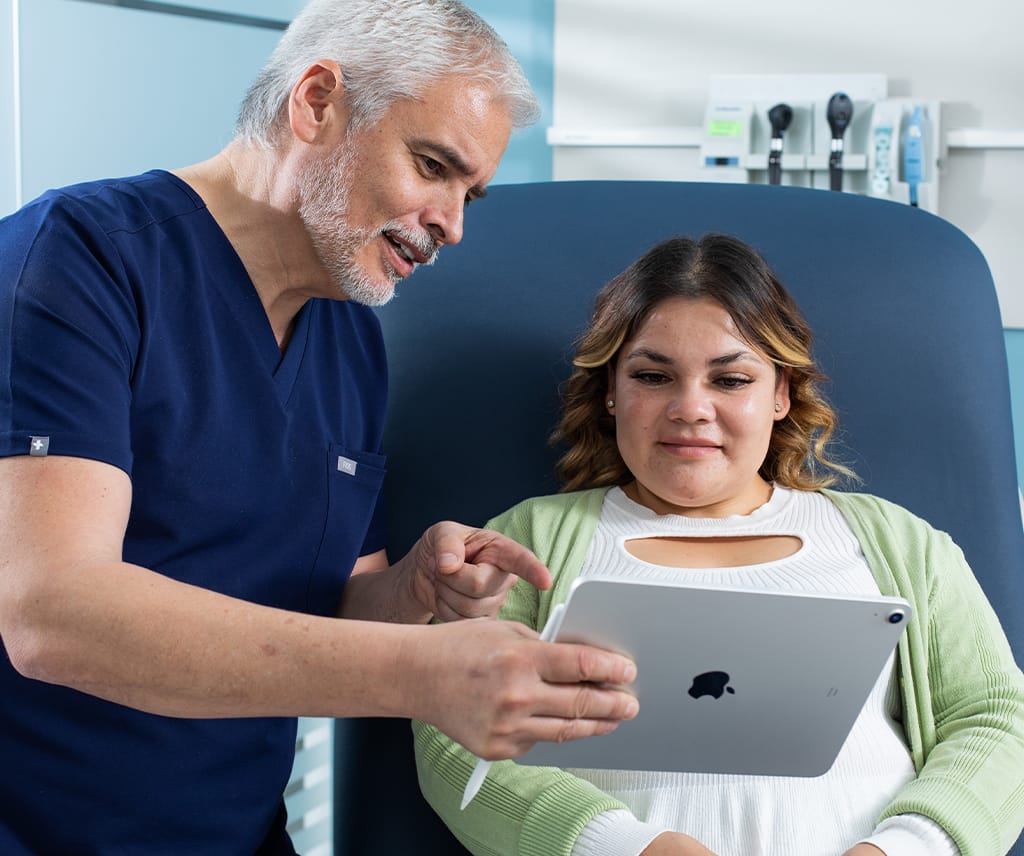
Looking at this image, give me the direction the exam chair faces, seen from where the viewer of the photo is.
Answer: facing the viewer

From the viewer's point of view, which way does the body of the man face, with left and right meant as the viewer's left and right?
facing the viewer and to the right of the viewer

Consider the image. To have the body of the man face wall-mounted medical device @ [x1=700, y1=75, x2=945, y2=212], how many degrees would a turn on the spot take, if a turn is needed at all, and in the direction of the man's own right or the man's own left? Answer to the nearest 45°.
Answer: approximately 90° to the man's own left

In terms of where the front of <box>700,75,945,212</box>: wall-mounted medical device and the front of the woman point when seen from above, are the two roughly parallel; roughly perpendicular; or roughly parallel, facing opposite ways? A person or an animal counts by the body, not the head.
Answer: roughly parallel

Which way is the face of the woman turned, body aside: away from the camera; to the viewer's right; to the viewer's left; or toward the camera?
toward the camera

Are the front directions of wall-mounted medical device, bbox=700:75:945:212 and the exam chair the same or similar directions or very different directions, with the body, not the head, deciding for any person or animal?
same or similar directions

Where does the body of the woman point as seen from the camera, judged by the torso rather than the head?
toward the camera

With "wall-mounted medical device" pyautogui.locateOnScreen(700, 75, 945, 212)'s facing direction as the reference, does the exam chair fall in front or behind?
in front

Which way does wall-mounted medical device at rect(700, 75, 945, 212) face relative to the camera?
toward the camera

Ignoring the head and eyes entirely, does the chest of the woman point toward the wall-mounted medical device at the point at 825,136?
no

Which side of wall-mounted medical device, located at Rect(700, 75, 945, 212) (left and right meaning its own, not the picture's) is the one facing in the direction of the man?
front

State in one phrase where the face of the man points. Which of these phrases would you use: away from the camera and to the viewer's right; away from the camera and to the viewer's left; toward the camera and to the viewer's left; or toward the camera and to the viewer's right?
toward the camera and to the viewer's right

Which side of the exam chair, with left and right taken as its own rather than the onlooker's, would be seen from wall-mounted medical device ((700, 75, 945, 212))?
back

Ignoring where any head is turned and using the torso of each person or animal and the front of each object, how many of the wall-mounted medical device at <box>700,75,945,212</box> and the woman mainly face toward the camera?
2
